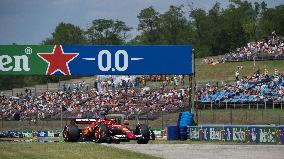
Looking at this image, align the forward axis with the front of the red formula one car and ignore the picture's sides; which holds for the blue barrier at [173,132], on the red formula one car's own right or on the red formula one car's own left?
on the red formula one car's own left

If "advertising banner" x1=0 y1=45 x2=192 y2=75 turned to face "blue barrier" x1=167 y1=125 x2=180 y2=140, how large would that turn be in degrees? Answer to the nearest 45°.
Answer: approximately 90° to its left

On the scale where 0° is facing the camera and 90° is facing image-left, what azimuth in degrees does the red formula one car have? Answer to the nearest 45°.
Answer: approximately 315°

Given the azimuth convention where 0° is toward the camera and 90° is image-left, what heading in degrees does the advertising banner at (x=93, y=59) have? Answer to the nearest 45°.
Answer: approximately 0°

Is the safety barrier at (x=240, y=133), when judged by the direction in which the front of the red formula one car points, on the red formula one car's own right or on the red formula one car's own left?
on the red formula one car's own left
